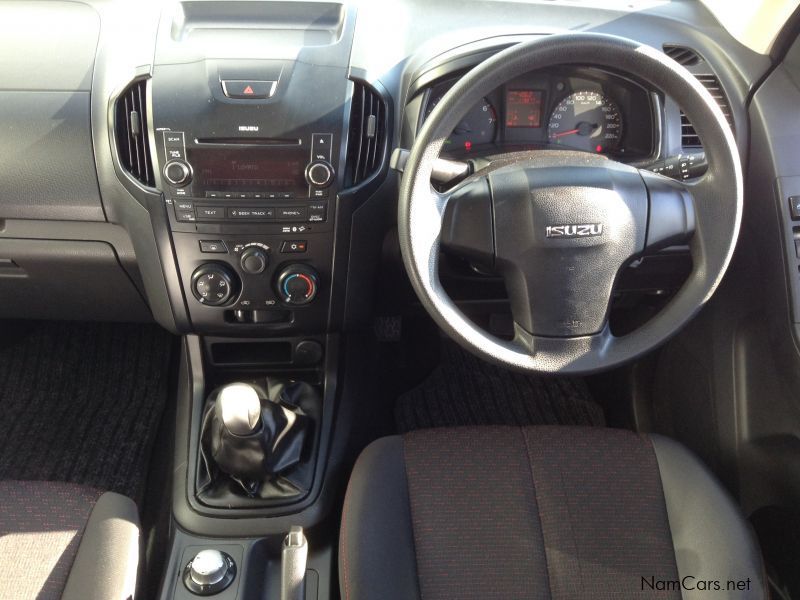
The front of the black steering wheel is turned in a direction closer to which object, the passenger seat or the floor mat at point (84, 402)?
the passenger seat

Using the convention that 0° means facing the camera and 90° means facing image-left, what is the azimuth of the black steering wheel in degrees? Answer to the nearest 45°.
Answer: approximately 0°

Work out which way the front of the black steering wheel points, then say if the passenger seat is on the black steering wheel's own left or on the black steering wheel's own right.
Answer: on the black steering wheel's own right

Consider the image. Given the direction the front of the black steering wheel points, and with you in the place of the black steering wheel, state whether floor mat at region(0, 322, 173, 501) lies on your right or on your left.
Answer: on your right

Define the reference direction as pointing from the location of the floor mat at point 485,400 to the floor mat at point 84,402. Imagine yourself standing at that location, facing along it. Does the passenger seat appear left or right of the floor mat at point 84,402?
left
